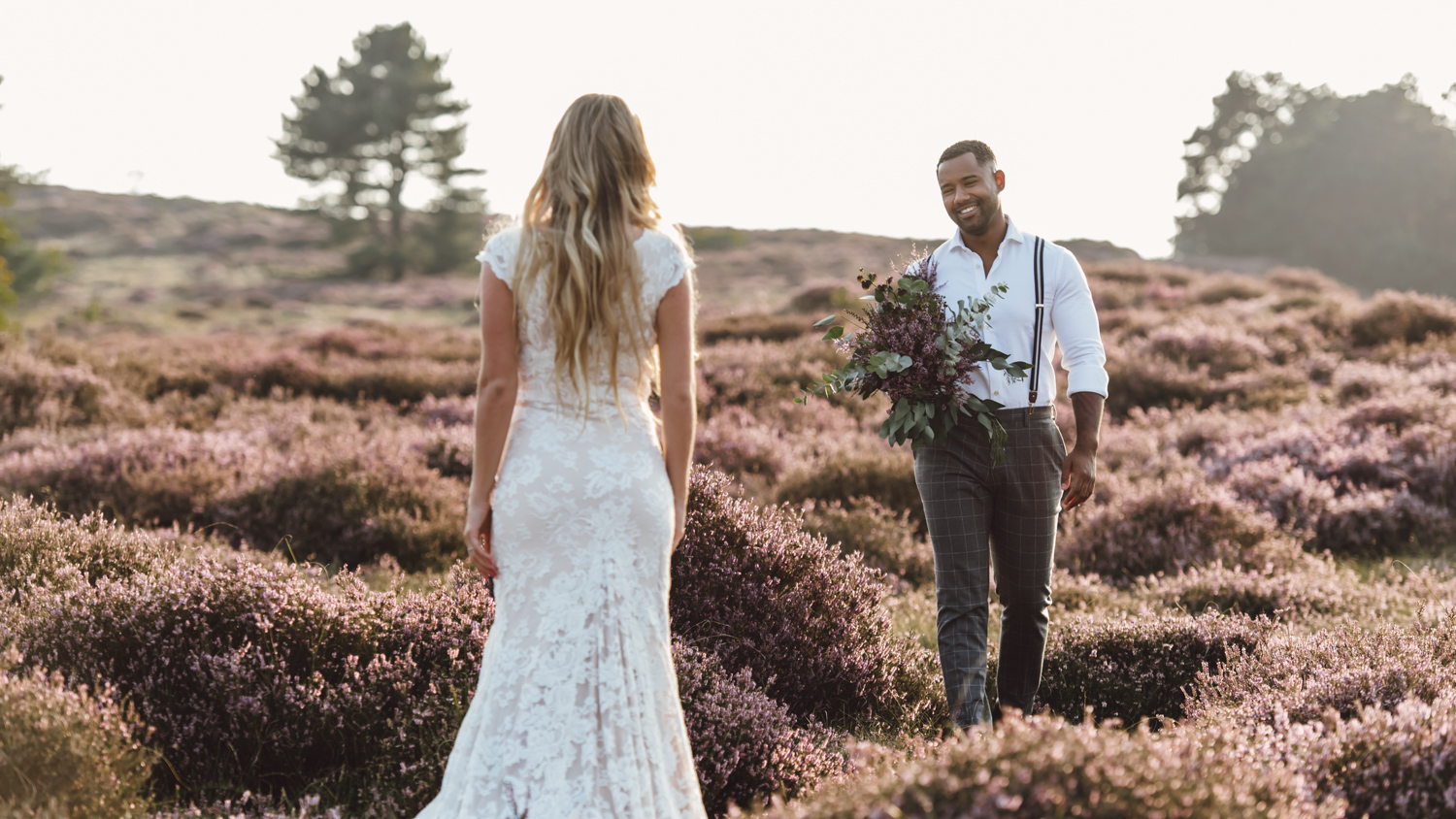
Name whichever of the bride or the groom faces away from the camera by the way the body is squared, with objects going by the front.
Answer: the bride

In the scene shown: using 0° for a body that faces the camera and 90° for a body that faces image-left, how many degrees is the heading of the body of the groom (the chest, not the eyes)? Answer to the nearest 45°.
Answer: approximately 45°

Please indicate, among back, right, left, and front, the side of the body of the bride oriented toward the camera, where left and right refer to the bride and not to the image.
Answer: back

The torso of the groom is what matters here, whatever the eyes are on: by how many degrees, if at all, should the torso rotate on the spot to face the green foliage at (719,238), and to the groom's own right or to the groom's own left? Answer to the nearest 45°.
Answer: approximately 135° to the groom's own right

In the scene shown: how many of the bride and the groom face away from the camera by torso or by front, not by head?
1

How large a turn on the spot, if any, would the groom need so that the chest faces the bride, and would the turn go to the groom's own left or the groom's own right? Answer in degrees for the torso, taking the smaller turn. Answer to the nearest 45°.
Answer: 0° — they already face them

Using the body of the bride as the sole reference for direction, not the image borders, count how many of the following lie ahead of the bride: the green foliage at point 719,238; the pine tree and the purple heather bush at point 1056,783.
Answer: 2
